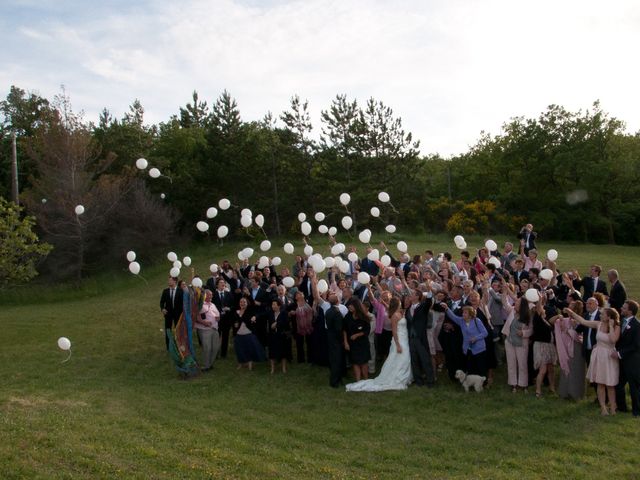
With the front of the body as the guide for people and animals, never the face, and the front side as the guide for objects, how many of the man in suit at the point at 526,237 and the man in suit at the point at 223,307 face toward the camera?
2

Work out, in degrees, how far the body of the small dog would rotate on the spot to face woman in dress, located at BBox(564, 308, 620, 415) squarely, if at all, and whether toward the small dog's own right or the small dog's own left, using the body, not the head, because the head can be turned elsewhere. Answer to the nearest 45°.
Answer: approximately 135° to the small dog's own left

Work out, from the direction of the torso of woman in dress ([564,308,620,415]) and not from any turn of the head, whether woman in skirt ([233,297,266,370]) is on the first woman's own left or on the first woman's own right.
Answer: on the first woman's own right

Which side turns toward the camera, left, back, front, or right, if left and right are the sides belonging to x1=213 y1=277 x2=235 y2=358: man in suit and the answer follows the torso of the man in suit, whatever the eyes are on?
front

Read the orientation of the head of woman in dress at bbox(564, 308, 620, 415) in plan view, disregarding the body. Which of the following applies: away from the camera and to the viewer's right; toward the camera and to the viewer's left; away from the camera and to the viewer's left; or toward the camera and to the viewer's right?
toward the camera and to the viewer's left

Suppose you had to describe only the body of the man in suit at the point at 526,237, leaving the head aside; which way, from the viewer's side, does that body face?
toward the camera

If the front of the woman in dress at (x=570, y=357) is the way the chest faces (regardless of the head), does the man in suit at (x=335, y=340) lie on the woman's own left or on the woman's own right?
on the woman's own right

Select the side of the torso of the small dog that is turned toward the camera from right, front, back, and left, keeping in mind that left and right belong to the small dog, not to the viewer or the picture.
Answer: left

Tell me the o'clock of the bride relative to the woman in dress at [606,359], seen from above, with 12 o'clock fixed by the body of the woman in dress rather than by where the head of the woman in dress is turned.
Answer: The bride is roughly at 2 o'clock from the woman in dress.

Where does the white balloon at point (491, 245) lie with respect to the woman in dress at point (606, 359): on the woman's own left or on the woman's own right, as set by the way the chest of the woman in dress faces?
on the woman's own right

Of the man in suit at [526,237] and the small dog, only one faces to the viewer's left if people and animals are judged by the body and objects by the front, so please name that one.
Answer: the small dog

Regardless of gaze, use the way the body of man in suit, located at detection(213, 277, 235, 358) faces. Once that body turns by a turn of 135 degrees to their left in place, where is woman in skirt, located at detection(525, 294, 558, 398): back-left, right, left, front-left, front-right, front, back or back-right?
right

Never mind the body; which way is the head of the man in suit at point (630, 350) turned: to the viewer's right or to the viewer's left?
to the viewer's left

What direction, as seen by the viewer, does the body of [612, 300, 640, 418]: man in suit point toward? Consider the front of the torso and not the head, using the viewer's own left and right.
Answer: facing the viewer and to the left of the viewer
